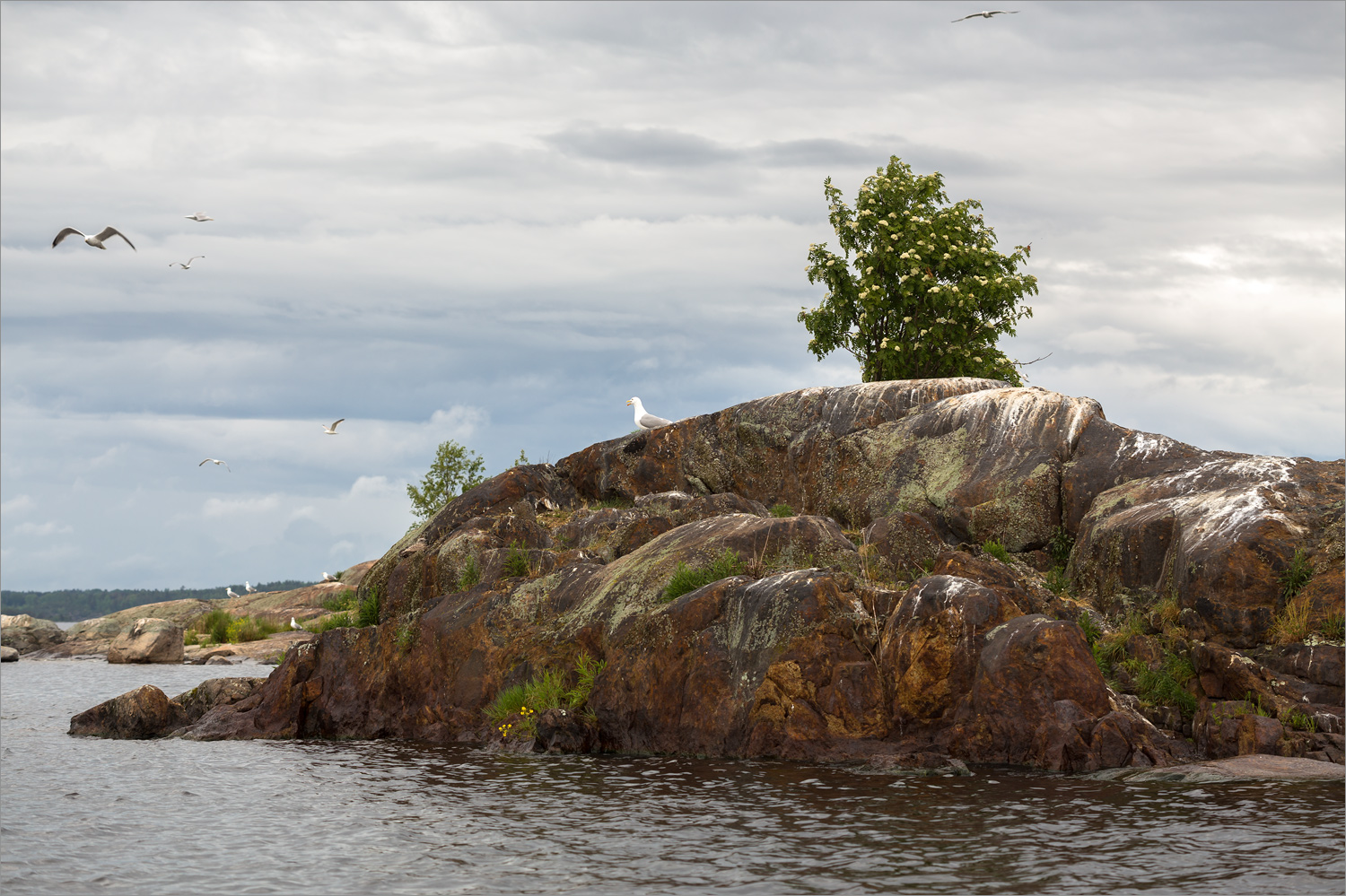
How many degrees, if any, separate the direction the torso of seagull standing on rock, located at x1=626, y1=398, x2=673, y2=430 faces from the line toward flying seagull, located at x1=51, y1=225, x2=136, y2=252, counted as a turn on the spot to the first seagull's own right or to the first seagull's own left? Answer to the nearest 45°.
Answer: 0° — it already faces it

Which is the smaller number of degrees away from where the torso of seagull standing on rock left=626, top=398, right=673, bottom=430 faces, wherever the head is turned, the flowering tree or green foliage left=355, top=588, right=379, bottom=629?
the green foliage

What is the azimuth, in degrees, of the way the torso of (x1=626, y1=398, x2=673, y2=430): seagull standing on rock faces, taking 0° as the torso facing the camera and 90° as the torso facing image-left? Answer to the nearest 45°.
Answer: approximately 90°

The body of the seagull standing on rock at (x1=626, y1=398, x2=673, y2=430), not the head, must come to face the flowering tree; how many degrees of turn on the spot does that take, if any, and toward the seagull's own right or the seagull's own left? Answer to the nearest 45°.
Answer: approximately 135° to the seagull's own right
